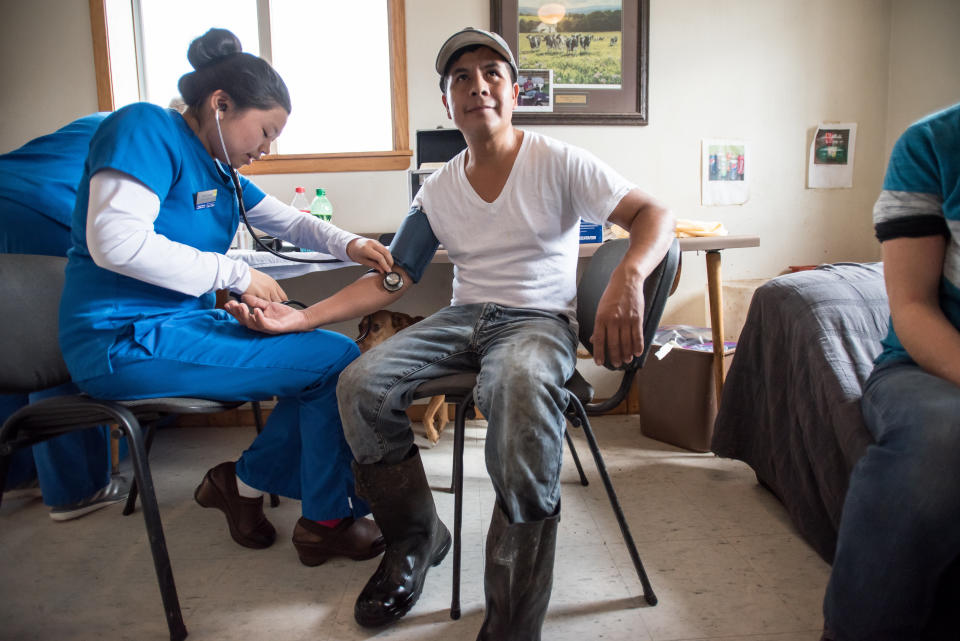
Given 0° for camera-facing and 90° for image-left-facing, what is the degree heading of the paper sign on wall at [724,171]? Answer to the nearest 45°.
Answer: approximately 0°

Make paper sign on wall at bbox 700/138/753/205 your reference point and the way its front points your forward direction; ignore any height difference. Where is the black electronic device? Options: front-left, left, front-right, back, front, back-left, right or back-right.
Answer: front-right

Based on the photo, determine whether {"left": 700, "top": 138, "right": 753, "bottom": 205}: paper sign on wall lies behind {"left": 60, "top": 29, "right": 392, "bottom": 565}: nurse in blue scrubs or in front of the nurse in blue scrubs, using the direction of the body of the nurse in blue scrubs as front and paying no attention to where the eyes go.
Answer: in front

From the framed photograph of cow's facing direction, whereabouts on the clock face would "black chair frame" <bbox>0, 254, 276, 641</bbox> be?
The black chair frame is roughly at 1 o'clock from the framed photograph of cow.

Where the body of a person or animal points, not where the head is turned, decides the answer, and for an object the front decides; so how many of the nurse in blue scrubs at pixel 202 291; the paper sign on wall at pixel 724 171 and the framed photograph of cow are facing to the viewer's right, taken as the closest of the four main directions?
1

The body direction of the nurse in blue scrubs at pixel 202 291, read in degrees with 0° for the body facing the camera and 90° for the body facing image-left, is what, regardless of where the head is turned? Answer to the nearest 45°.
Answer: approximately 270°

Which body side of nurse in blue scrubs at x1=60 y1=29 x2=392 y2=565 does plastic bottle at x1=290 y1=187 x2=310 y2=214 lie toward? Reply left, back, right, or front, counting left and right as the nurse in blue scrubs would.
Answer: left
